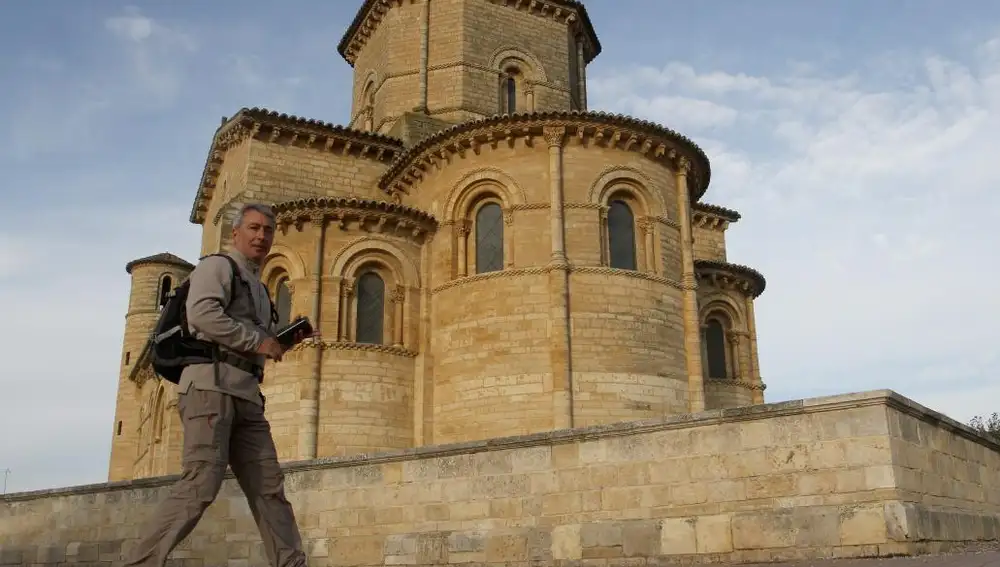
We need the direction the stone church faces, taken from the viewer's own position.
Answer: facing away from the viewer and to the left of the viewer

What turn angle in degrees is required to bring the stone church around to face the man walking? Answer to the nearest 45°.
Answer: approximately 135° to its left
